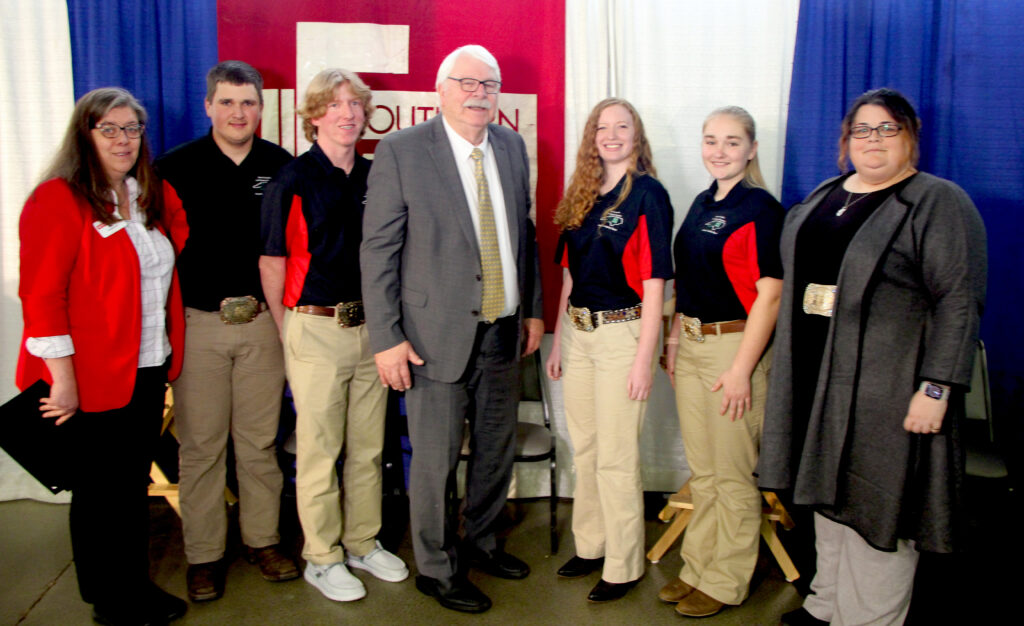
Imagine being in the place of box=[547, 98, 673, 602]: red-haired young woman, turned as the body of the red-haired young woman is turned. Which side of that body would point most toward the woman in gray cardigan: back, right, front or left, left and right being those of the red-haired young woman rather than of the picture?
left

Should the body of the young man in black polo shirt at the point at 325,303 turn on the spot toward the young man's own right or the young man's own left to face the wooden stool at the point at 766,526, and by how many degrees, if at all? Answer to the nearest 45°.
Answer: approximately 45° to the young man's own left

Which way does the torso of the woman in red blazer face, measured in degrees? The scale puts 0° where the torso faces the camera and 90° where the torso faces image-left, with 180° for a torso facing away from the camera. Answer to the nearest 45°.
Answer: approximately 315°
